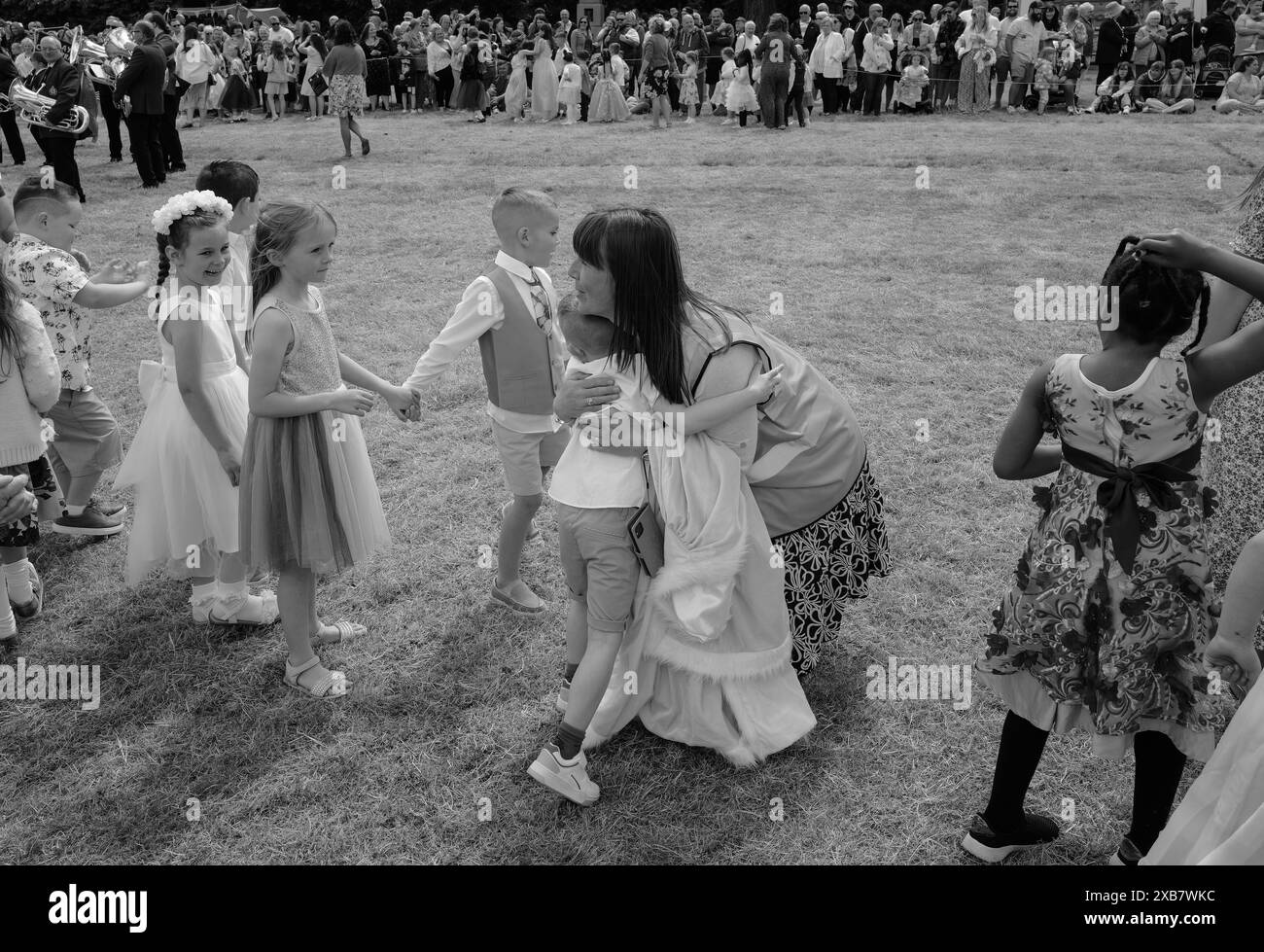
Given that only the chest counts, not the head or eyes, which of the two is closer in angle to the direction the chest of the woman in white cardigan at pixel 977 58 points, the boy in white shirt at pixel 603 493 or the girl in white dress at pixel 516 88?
the boy in white shirt

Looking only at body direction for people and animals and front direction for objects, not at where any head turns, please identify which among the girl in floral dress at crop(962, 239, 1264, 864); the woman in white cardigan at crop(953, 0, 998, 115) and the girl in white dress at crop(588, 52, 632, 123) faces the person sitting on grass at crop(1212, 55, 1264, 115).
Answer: the girl in floral dress

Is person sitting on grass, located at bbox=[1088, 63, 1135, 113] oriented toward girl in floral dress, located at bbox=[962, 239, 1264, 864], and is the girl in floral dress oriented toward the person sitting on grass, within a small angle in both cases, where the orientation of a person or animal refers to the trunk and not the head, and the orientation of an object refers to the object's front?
yes

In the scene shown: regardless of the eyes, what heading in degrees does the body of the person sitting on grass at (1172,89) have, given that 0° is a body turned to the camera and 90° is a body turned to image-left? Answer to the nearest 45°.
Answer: approximately 0°

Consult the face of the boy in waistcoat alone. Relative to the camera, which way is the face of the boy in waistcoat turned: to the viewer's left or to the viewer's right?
to the viewer's right

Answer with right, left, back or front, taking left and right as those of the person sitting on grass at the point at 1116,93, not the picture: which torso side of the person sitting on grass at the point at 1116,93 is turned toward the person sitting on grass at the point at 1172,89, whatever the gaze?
left

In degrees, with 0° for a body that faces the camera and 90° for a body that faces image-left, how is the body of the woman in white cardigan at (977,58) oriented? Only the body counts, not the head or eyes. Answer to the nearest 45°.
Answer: approximately 0°

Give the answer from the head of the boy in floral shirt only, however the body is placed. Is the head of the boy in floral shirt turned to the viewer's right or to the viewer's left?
to the viewer's right

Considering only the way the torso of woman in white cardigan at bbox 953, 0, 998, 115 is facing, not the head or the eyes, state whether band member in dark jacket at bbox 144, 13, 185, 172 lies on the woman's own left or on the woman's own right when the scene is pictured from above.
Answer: on the woman's own right

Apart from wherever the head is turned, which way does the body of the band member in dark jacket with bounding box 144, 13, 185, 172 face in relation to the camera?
to the viewer's left
